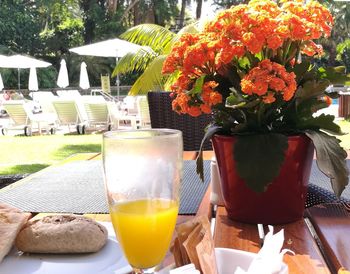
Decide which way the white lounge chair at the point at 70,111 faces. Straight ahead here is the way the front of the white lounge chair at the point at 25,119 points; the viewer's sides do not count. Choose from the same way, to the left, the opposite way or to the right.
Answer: the same way

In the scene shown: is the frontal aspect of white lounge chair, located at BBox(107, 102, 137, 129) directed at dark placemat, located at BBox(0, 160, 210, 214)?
no
